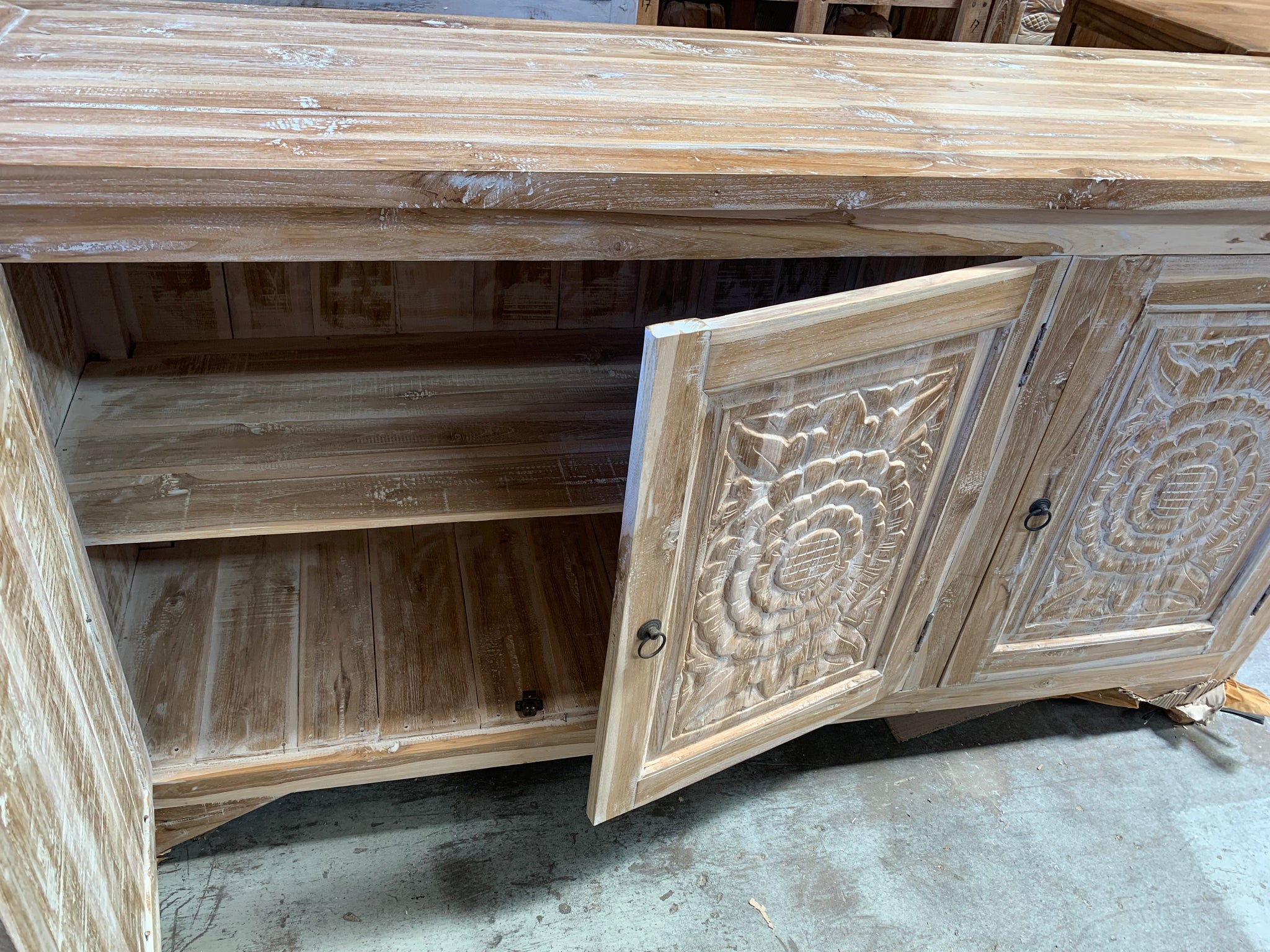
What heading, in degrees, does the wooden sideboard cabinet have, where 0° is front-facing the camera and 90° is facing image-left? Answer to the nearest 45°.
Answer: approximately 0°

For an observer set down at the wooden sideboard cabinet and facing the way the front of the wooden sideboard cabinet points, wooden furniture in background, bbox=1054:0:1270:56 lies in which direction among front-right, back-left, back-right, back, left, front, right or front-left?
back-left
